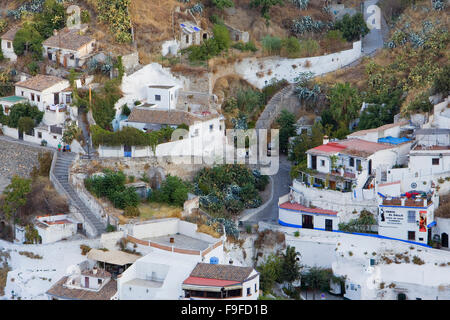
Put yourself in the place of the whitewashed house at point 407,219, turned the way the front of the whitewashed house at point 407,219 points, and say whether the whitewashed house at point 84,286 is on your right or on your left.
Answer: on your right

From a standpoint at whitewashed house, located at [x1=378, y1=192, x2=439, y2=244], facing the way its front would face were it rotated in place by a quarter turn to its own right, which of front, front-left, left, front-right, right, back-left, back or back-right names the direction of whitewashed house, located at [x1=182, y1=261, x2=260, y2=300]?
front-left

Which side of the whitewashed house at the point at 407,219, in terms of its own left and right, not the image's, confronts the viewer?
front

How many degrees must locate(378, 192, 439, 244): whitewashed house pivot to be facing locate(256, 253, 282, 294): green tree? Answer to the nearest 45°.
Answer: approximately 45° to its right

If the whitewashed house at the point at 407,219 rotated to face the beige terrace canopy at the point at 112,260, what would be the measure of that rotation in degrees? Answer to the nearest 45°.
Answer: approximately 45° to its right

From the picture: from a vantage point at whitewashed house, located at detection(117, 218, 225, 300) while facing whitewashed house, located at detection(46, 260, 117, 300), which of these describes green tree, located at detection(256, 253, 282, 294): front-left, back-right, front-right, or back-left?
back-left

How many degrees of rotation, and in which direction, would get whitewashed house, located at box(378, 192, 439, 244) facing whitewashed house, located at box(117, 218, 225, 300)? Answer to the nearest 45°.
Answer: approximately 45° to its right

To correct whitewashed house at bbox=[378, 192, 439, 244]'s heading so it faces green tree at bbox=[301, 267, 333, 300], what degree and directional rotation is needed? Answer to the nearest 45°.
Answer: approximately 45° to its right
